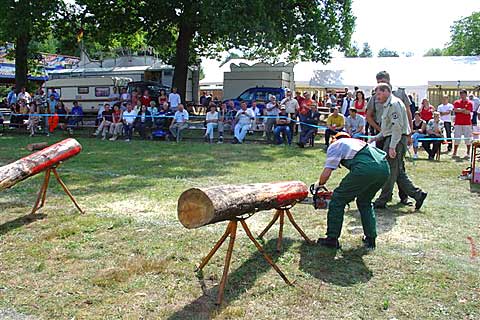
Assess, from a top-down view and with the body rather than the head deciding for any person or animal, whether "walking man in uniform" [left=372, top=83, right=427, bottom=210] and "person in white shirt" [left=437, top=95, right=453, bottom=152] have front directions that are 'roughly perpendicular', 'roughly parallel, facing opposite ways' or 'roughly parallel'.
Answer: roughly perpendicular

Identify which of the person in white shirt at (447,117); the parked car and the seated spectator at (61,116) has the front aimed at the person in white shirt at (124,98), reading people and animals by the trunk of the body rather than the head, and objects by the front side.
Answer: the parked car

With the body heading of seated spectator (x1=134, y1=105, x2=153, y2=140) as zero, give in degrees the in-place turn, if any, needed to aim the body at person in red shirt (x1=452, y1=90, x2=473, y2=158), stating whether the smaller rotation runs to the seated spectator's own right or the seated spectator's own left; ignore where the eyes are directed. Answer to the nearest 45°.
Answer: approximately 45° to the seated spectator's own left

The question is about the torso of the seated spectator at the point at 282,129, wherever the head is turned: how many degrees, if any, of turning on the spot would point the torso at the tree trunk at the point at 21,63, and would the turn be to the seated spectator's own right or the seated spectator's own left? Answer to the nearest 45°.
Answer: approximately 135° to the seated spectator's own right

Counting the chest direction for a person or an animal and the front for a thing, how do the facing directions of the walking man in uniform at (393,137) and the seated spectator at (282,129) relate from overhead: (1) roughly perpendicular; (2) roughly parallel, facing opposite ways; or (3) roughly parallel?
roughly perpendicular

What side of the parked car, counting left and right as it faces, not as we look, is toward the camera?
left

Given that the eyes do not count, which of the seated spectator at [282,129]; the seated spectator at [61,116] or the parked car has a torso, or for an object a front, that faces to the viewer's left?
the parked car
